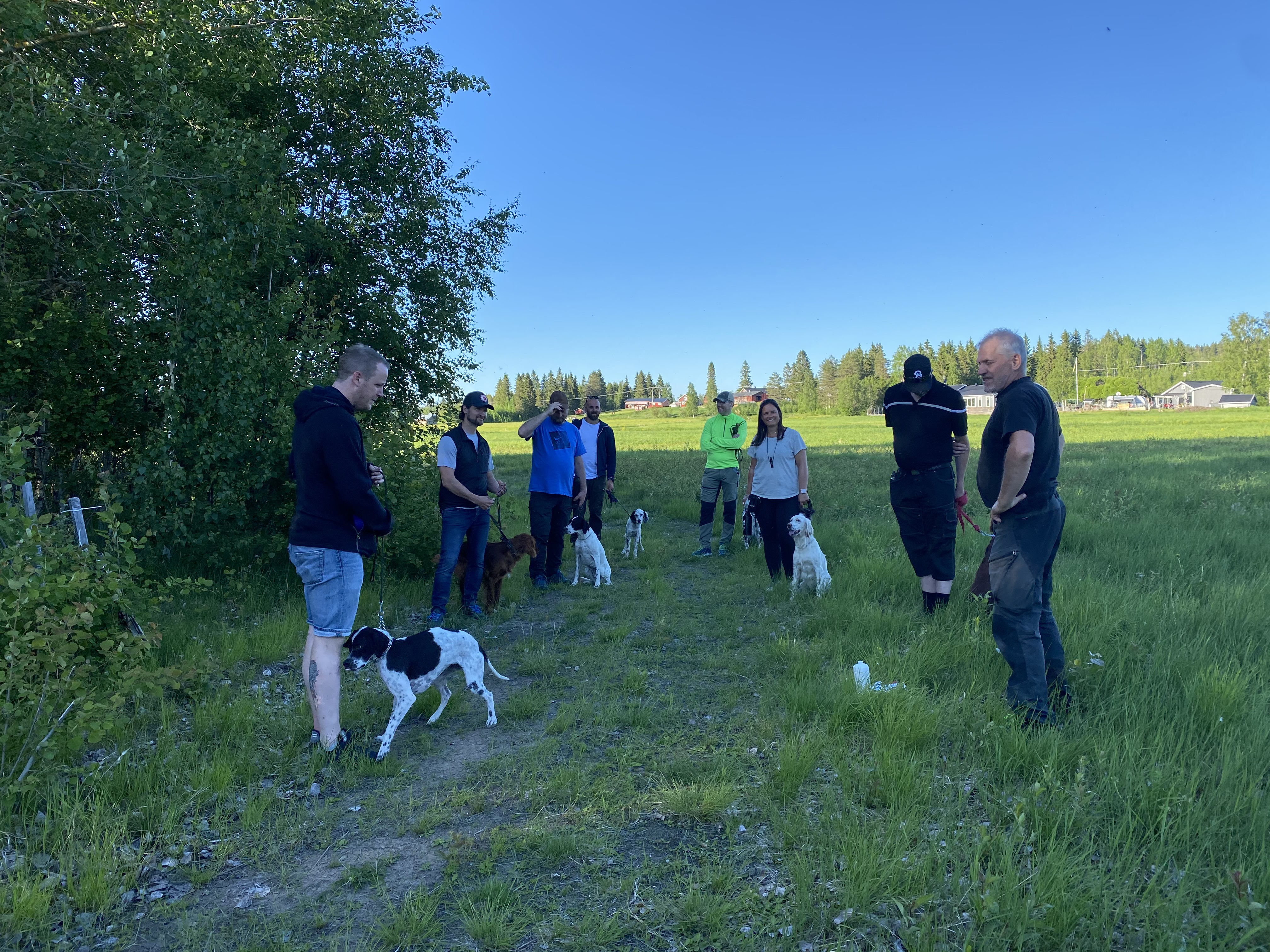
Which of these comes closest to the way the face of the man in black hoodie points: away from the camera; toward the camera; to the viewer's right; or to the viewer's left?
to the viewer's right

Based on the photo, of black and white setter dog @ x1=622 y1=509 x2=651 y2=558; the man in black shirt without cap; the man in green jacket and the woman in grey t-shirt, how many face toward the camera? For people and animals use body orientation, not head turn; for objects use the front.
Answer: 3

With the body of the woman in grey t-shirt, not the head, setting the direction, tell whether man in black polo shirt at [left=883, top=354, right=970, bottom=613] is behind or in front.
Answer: in front

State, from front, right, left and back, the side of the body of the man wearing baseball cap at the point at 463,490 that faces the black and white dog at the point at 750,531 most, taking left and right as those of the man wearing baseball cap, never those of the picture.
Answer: left

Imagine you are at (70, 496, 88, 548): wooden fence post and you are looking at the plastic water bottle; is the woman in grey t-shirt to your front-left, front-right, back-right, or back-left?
front-left

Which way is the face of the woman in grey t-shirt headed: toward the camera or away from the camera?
toward the camera

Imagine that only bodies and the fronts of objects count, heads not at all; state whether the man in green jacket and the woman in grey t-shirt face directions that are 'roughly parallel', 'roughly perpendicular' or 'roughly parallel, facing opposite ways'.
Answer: roughly parallel

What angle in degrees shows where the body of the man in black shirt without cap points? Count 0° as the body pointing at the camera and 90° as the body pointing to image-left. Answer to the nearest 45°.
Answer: approximately 90°

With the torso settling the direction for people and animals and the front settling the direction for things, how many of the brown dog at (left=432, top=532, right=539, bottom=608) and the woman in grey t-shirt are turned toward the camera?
1

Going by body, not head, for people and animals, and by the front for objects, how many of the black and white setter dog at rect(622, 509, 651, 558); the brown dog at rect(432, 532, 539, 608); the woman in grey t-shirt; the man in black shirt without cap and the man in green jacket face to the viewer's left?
1

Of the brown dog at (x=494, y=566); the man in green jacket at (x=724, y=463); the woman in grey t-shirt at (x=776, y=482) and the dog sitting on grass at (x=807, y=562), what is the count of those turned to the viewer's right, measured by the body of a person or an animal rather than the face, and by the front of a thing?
1

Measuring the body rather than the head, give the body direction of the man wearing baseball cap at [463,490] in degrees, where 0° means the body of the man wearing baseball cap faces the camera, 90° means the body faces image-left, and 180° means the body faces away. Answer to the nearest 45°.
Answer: approximately 315°

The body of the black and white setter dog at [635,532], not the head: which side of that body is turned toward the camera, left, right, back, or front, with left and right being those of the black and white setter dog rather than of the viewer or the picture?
front
